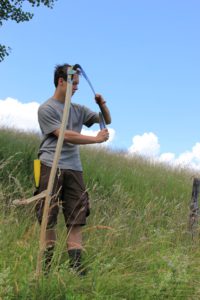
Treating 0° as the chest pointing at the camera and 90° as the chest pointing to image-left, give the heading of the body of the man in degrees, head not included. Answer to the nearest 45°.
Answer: approximately 315°

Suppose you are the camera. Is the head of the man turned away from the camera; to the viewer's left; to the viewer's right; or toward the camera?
to the viewer's right
